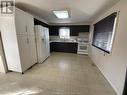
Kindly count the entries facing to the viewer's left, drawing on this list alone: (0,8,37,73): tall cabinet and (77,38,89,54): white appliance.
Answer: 0

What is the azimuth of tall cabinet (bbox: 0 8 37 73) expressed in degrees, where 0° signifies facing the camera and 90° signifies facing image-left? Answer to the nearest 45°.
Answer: approximately 315°

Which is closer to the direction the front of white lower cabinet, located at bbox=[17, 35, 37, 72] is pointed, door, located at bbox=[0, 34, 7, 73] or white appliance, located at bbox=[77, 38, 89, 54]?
the white appliance

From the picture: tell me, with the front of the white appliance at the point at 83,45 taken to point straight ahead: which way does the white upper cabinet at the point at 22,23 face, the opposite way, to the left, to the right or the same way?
to the left

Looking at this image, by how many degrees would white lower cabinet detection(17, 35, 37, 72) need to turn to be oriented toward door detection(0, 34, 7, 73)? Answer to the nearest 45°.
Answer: approximately 135° to its right

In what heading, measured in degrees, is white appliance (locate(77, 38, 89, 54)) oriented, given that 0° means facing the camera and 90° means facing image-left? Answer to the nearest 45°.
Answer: approximately 0°

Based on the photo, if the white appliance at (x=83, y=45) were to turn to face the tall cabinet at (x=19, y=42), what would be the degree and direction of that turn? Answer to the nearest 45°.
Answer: approximately 45° to its right

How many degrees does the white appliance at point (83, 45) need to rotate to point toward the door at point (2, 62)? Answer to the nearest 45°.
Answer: approximately 45° to its right

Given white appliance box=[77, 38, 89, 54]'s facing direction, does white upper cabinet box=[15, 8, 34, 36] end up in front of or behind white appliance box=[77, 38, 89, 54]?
in front
